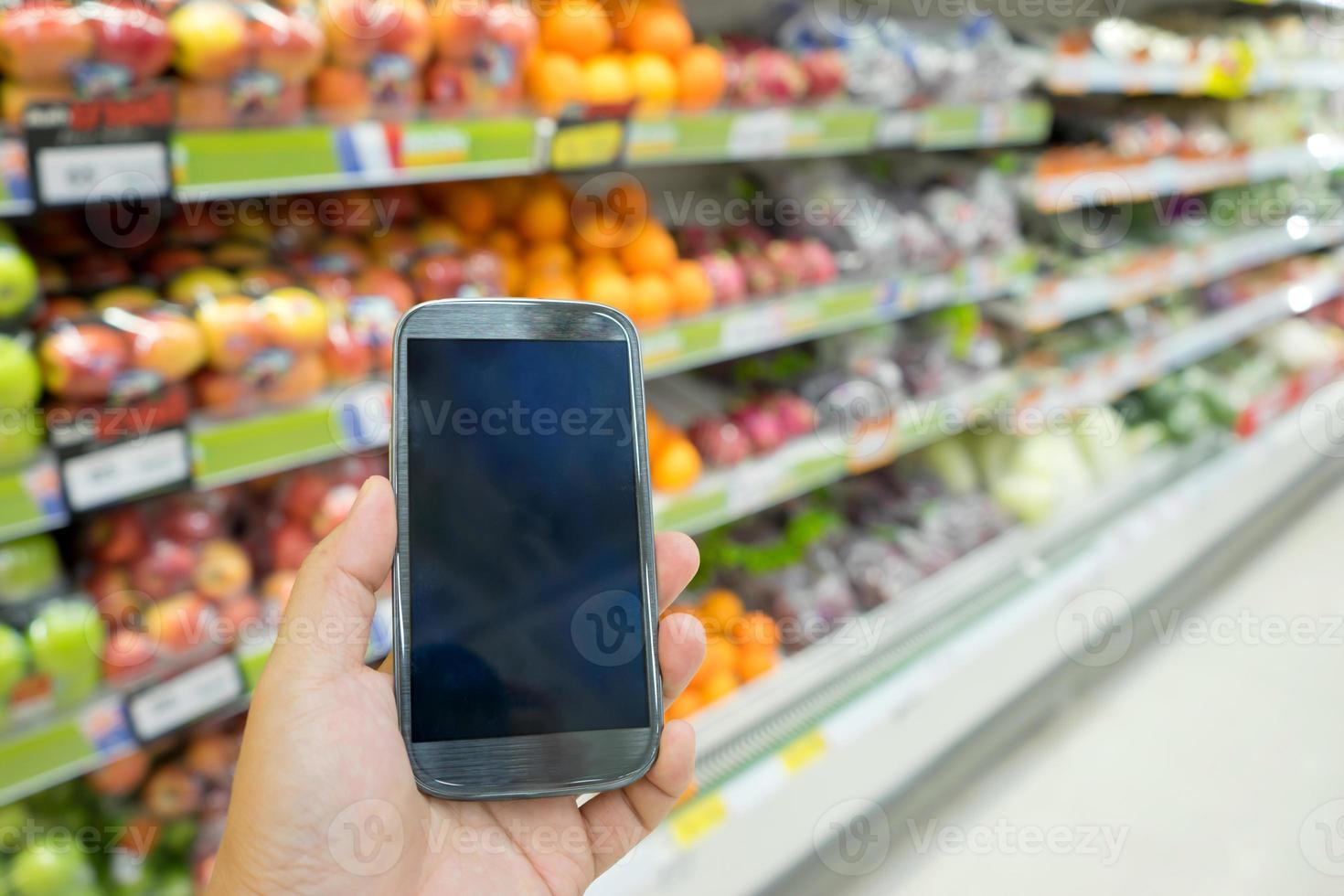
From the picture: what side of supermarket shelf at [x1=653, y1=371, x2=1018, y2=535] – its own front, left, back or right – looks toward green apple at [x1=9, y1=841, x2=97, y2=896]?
right

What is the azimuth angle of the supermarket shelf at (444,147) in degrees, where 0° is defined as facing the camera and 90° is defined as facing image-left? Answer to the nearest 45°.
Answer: approximately 315°

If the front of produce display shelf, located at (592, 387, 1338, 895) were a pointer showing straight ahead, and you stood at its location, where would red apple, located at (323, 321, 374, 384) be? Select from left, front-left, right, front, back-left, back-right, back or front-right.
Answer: right

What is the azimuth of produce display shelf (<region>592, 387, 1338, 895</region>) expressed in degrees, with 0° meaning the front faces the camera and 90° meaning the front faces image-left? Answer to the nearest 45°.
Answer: approximately 315°

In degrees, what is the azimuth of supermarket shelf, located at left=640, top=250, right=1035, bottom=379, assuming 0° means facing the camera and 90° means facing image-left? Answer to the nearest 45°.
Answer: approximately 315°

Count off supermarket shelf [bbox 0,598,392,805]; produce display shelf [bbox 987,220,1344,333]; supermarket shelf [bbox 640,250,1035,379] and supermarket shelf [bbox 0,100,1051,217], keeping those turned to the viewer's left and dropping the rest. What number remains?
0

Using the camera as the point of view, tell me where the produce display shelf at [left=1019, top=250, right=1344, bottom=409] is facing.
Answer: facing the viewer and to the right of the viewer

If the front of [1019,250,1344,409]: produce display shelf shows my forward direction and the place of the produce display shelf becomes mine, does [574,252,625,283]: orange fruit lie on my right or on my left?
on my right
